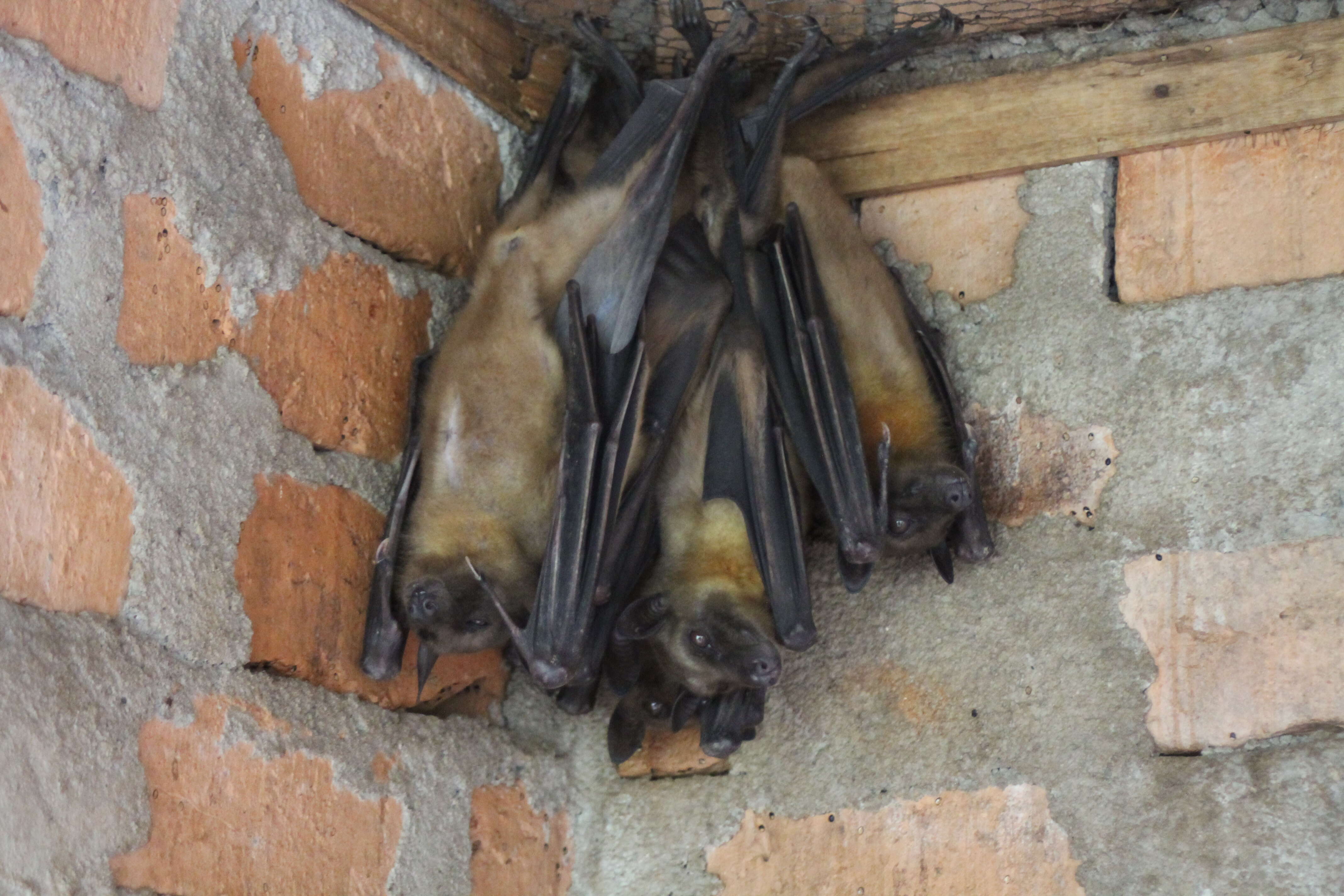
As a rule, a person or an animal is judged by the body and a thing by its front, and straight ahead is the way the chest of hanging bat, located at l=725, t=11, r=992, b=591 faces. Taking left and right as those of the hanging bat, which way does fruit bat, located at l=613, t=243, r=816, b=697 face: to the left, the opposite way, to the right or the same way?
the same way

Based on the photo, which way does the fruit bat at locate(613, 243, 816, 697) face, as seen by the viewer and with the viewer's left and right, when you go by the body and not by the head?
facing the viewer and to the right of the viewer

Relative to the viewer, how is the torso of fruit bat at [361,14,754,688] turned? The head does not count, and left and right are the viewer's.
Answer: facing the viewer and to the left of the viewer

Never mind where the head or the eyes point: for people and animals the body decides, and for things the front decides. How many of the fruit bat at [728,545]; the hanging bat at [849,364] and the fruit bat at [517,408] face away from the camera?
0

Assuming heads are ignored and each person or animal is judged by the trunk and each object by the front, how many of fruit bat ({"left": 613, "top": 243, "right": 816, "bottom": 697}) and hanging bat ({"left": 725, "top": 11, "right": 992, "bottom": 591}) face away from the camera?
0
